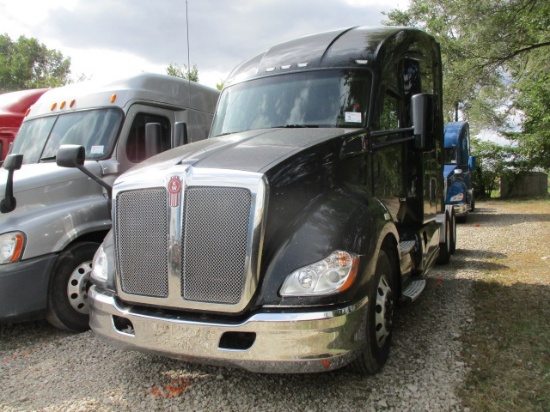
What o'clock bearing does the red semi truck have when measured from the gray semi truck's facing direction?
The red semi truck is roughly at 4 o'clock from the gray semi truck.

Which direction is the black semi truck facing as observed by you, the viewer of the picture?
facing the viewer and to the left of the viewer

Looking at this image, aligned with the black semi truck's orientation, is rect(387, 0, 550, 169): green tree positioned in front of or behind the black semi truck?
behind

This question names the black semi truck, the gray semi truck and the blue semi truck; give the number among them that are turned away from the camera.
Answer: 0

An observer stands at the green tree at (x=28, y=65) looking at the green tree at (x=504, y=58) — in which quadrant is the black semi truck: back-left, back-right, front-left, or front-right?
front-right

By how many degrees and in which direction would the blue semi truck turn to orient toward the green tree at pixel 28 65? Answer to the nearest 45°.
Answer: approximately 90° to its right

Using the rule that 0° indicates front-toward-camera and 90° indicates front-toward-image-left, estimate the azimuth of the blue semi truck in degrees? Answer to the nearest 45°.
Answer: approximately 45°

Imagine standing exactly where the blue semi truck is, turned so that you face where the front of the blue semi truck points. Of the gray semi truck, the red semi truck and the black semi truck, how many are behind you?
0

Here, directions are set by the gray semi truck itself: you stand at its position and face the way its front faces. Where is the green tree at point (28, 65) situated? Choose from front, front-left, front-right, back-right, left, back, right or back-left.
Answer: back-right

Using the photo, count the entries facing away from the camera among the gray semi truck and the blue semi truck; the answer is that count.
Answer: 0

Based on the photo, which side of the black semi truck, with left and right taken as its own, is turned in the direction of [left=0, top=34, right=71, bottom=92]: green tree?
right

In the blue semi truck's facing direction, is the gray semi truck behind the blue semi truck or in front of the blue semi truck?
in front

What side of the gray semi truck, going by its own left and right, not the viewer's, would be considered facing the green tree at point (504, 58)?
back

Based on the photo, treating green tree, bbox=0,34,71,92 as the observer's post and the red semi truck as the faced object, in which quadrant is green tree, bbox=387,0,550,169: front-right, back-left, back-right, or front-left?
front-left

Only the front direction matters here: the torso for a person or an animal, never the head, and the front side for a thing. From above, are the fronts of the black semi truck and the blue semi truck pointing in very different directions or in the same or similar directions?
same or similar directions

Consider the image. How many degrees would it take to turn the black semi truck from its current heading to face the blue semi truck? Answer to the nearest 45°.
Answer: approximately 180°

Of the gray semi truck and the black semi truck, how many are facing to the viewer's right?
0
